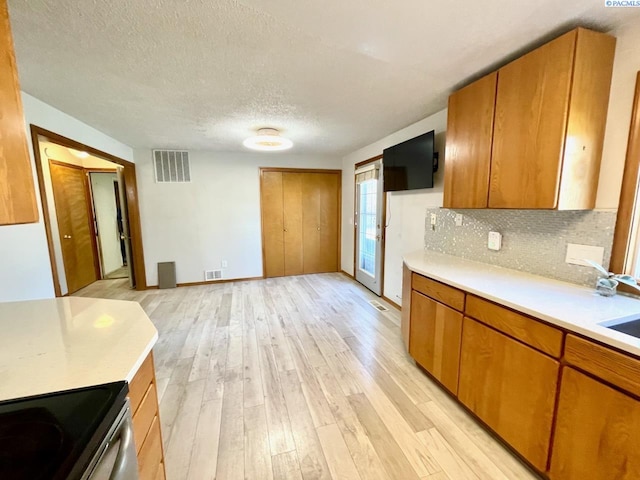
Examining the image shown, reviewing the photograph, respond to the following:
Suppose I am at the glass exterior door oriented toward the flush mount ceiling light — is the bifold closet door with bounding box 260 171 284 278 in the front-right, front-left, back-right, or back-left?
front-right

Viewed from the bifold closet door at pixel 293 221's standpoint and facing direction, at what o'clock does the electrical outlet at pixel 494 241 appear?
The electrical outlet is roughly at 11 o'clock from the bifold closet door.

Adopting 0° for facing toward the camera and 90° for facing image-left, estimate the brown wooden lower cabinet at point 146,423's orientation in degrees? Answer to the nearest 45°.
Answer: approximately 270°

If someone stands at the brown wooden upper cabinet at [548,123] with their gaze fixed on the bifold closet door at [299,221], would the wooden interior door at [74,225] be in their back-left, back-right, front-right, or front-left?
front-left

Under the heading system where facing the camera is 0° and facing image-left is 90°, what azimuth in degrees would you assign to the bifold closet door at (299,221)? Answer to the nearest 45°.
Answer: approximately 0°

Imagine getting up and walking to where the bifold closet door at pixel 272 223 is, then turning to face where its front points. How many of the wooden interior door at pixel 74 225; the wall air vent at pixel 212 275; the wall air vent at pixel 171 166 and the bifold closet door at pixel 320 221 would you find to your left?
1

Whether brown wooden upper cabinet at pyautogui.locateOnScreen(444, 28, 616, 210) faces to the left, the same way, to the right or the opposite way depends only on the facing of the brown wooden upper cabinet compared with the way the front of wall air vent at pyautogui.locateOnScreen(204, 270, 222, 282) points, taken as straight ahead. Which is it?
to the right

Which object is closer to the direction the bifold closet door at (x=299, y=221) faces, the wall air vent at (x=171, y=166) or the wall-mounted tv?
the wall-mounted tv

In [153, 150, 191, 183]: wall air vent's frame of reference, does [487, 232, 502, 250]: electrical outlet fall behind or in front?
in front

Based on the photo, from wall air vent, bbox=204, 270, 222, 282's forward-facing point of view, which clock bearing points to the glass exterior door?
The glass exterior door is roughly at 10 o'clock from the wall air vent.

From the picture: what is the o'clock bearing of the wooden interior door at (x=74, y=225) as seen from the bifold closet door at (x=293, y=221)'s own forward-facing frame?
The wooden interior door is roughly at 3 o'clock from the bifold closet door.

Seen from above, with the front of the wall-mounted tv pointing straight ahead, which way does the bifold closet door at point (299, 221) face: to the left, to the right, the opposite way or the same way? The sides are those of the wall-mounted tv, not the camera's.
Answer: to the left

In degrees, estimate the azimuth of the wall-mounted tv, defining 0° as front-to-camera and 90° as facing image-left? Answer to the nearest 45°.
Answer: approximately 45°

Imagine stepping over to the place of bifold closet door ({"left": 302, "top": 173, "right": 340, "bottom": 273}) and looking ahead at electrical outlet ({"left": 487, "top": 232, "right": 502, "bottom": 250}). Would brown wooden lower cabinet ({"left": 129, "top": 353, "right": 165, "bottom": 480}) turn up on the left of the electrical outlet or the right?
right

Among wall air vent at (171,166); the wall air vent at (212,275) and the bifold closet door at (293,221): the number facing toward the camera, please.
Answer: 3

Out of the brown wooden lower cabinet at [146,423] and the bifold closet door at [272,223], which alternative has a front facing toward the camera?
the bifold closet door

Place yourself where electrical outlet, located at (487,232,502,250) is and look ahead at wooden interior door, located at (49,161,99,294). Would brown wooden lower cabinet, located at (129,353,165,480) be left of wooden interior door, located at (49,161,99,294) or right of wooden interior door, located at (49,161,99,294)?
left

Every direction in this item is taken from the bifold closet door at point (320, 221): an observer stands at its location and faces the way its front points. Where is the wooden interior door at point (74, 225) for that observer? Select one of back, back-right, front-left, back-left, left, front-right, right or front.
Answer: right

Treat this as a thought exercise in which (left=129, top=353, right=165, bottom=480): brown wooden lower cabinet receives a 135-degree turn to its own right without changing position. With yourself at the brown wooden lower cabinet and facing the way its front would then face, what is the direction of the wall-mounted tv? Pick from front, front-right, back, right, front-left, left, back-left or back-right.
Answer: back-left

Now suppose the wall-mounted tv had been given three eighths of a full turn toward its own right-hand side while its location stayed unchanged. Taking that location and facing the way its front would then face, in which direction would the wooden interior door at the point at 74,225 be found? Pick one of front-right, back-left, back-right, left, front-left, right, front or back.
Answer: left

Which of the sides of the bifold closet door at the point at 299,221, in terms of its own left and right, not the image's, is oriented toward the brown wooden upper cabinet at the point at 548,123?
front

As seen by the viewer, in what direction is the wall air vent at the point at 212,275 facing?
toward the camera

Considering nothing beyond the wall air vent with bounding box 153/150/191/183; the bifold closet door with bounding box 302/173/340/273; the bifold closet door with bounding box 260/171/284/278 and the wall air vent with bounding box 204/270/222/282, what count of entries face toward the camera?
4
